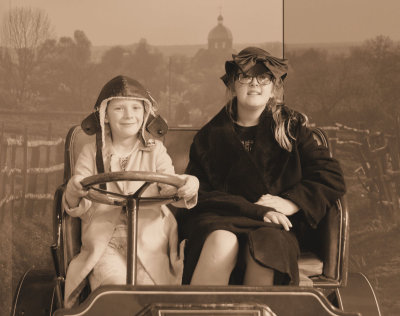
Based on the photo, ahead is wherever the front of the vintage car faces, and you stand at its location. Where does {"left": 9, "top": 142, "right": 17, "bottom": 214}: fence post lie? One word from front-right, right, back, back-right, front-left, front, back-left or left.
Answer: back-right

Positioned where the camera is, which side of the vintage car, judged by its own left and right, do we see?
front

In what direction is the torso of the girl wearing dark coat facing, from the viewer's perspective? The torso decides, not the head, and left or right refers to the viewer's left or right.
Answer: facing the viewer

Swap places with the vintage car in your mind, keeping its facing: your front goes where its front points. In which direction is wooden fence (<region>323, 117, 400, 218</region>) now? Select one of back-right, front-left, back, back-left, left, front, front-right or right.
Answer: back-left
